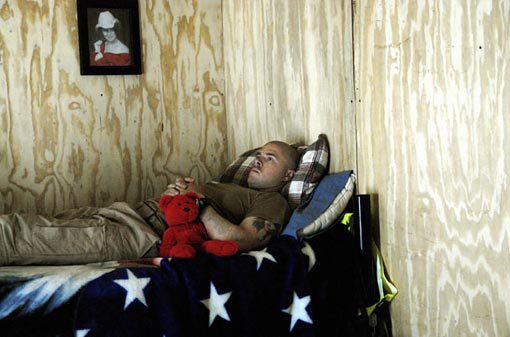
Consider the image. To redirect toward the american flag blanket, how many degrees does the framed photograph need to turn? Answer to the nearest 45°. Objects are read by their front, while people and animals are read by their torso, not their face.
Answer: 0° — it already faces it

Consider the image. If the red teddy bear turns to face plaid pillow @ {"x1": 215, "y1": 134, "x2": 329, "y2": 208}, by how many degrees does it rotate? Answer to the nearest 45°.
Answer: approximately 90° to its left

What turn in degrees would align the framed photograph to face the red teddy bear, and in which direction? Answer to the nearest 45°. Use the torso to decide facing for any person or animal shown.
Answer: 0° — it already faces it

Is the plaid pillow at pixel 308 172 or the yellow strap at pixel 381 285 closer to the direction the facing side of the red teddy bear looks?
the yellow strap

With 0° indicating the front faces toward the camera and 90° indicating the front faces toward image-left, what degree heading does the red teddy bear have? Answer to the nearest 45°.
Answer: approximately 315°

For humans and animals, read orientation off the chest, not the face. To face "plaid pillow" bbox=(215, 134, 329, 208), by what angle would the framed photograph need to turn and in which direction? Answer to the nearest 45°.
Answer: approximately 45° to its left

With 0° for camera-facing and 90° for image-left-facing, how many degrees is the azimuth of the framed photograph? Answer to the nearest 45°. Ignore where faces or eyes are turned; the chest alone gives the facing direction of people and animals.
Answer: approximately 0°
